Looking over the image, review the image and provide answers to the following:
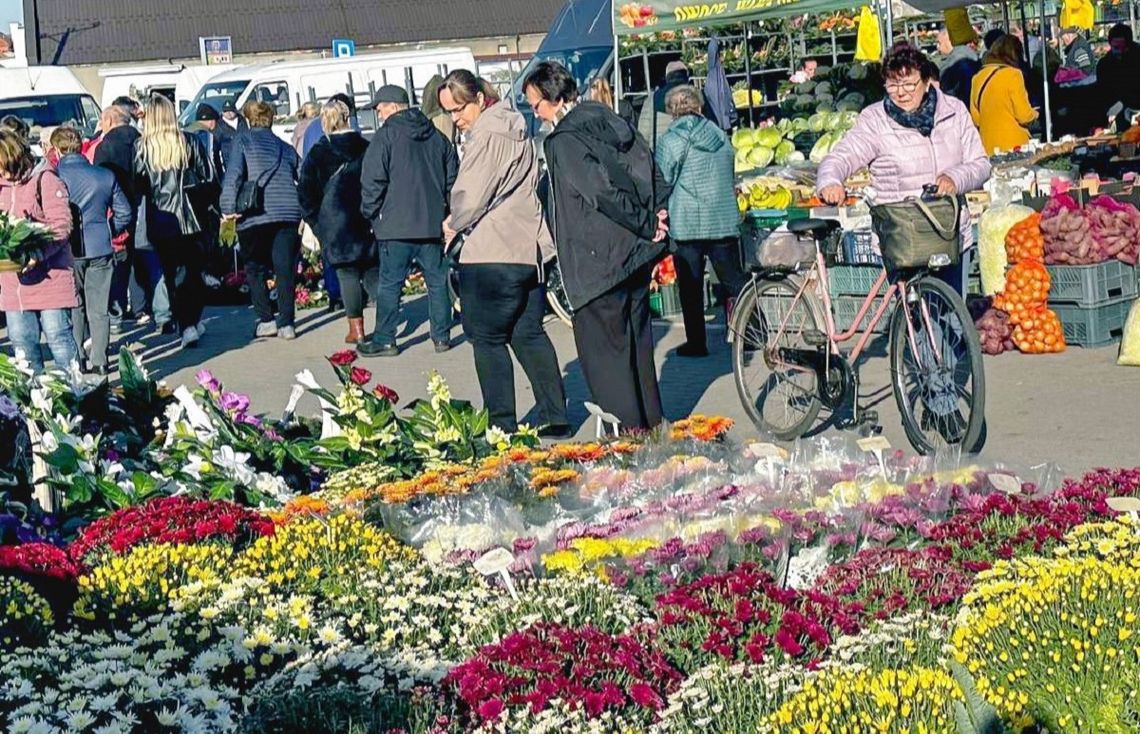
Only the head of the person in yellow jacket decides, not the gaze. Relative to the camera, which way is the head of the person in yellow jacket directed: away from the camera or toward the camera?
away from the camera

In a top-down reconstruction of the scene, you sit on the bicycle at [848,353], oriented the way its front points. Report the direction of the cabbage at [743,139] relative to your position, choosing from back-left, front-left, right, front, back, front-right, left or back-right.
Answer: back-left

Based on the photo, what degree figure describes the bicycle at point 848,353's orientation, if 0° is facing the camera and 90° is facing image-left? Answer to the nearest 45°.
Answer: approximately 315°

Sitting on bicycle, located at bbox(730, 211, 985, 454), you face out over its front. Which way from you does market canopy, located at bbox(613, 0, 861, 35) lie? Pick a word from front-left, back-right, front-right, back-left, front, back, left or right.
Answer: back-left

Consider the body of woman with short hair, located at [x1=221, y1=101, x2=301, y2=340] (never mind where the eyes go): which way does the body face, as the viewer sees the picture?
away from the camera

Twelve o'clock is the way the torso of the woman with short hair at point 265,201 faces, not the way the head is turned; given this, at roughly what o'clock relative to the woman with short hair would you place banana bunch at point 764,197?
The banana bunch is roughly at 3 o'clock from the woman with short hair.

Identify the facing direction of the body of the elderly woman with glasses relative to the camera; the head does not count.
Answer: toward the camera

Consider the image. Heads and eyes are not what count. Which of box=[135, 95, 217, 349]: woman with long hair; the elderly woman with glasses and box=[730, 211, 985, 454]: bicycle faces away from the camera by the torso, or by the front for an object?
the woman with long hair

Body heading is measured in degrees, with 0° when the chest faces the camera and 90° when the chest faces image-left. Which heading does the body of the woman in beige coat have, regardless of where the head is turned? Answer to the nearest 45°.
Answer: approximately 135°
